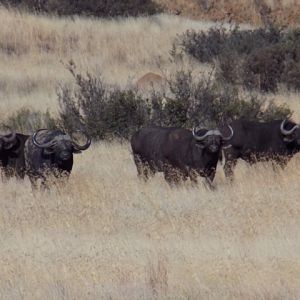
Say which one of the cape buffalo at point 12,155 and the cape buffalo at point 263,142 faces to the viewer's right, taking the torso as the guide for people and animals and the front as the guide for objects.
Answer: the cape buffalo at point 263,142

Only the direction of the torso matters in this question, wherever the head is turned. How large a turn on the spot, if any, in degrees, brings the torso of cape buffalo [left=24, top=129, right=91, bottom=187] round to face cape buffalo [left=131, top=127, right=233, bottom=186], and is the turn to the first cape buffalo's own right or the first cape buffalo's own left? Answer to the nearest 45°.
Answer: approximately 45° to the first cape buffalo's own left

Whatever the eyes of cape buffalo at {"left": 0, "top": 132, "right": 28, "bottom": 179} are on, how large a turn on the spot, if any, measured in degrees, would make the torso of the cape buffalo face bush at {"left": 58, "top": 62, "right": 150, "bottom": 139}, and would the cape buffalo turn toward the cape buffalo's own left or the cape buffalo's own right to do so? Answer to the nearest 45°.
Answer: approximately 180°

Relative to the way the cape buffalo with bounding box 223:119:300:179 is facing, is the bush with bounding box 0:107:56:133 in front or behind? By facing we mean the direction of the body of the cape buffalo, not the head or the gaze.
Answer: behind

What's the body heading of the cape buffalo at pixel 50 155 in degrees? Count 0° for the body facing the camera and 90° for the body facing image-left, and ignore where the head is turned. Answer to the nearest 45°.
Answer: approximately 315°

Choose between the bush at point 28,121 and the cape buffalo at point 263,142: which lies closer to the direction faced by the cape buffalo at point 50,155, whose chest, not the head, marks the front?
the cape buffalo

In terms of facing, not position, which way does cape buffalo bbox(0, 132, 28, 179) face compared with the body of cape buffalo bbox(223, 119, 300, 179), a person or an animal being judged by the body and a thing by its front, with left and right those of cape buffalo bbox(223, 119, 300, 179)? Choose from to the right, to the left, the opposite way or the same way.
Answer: to the right

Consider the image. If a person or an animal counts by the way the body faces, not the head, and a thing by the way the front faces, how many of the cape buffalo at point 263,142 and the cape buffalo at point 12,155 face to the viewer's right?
1

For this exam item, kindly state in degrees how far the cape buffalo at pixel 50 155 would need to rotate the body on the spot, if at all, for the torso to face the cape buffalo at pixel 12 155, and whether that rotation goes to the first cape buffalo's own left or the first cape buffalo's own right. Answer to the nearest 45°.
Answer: approximately 180°

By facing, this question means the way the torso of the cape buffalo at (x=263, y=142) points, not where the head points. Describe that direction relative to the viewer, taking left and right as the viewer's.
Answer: facing to the right of the viewer
